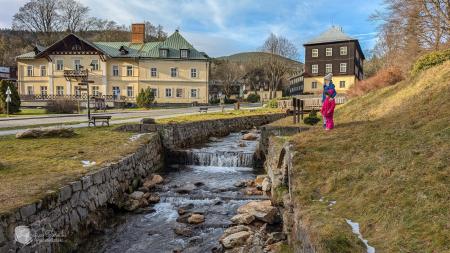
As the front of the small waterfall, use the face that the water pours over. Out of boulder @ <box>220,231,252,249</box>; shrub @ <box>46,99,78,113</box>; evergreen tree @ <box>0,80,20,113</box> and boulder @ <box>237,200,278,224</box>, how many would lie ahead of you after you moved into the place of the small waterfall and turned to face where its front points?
2

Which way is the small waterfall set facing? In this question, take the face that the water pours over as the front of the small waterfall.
toward the camera

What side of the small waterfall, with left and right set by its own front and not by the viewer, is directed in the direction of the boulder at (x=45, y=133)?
right

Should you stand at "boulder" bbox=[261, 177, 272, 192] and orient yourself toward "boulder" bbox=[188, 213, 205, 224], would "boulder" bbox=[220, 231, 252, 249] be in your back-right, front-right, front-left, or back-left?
front-left

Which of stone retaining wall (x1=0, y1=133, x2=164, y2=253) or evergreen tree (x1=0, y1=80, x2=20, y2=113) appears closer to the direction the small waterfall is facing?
the stone retaining wall

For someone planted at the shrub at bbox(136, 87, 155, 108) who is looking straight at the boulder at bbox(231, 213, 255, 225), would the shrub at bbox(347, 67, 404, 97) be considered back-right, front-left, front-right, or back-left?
front-left

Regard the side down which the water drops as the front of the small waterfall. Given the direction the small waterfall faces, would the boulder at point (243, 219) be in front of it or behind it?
in front

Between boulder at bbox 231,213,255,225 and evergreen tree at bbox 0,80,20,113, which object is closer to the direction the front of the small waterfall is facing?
the boulder

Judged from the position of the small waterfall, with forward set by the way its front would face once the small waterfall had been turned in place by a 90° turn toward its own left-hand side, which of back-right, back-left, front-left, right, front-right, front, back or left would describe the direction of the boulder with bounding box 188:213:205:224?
right

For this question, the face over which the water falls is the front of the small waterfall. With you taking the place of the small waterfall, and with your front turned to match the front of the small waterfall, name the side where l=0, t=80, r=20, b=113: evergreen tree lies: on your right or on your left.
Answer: on your right

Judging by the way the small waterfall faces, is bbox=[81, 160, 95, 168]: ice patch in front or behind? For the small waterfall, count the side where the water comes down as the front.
in front

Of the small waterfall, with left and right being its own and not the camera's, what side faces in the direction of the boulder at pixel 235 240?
front

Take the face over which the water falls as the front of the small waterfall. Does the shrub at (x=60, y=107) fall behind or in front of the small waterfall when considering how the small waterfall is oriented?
behind

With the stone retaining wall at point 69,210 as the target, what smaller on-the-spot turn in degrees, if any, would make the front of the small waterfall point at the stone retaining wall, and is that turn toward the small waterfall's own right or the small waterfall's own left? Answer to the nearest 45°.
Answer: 0° — it already faces it

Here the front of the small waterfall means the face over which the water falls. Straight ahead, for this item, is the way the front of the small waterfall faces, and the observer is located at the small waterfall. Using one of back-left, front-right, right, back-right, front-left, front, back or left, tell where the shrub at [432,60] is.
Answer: left

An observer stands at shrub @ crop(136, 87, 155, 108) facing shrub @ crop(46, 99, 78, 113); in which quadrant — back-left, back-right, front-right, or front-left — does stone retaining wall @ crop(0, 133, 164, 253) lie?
front-left

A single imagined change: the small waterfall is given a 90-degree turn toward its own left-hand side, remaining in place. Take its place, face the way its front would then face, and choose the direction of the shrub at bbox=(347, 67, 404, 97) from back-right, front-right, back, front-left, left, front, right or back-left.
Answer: front-left
